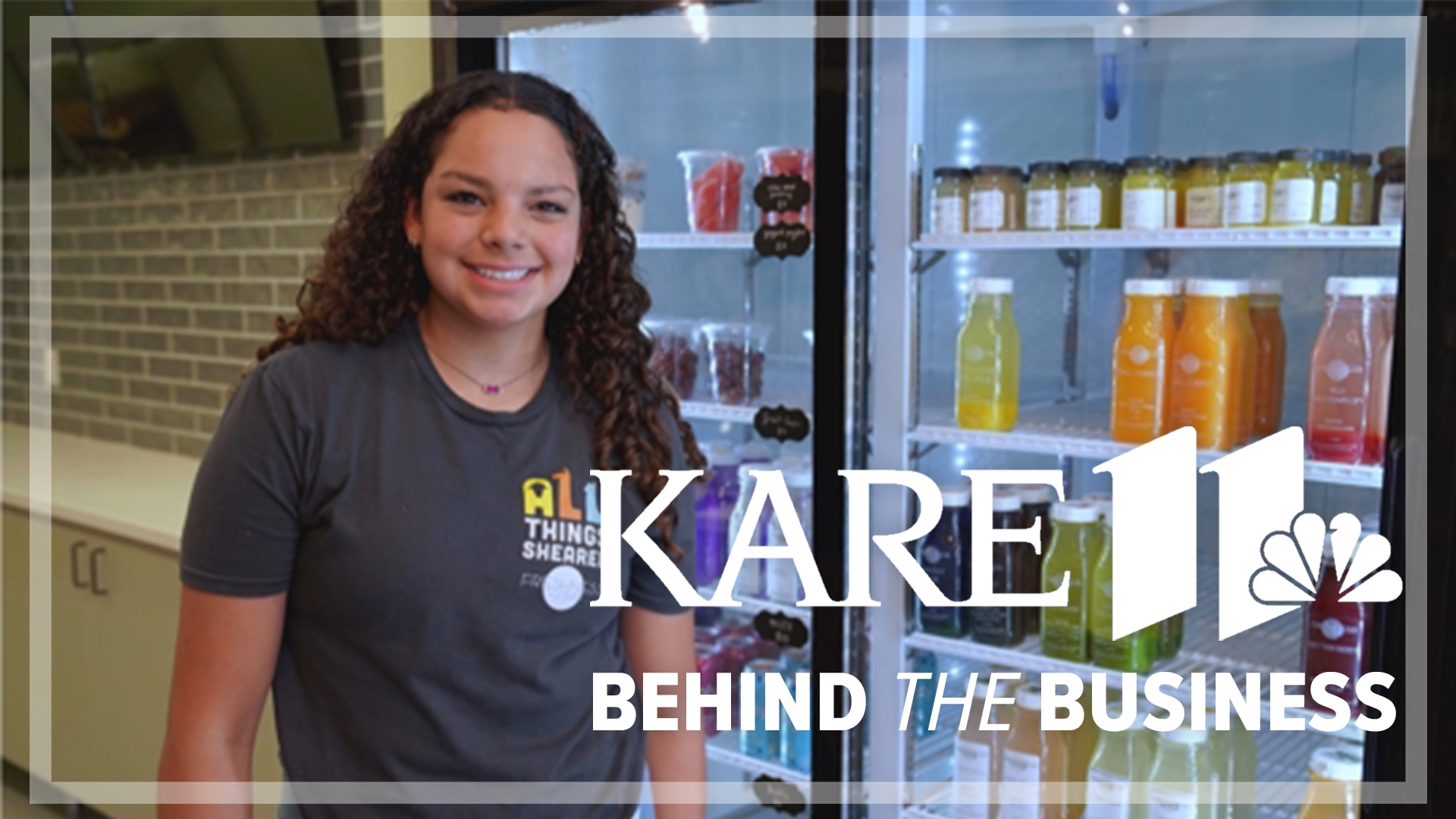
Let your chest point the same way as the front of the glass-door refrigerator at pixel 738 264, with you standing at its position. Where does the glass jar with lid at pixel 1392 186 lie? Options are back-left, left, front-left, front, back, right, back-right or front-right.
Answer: front-left

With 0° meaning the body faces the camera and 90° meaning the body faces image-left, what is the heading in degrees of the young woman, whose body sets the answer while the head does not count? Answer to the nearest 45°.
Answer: approximately 0°

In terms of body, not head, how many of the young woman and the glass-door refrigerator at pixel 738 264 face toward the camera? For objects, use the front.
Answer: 2

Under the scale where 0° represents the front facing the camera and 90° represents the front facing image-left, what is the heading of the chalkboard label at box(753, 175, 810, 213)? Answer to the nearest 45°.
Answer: approximately 0°

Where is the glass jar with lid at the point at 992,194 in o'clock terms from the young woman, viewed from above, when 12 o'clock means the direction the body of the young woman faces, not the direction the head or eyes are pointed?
The glass jar with lid is roughly at 8 o'clock from the young woman.
